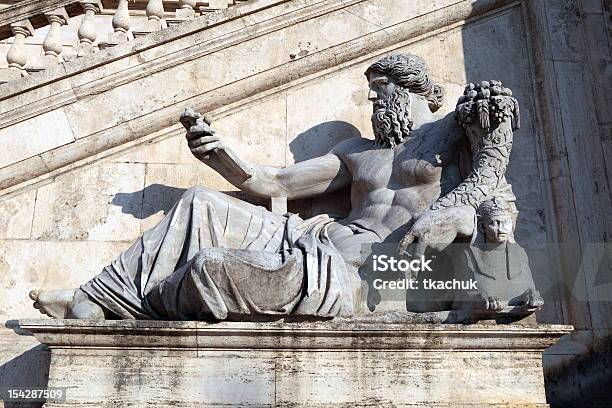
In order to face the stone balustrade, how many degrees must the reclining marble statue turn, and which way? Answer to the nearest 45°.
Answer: approximately 90° to its right

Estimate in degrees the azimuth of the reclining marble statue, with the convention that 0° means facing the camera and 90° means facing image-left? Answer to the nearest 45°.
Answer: approximately 45°
